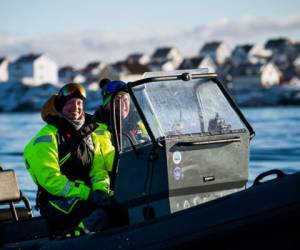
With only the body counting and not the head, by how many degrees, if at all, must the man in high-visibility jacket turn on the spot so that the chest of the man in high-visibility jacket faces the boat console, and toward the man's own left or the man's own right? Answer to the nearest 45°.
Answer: approximately 45° to the man's own left

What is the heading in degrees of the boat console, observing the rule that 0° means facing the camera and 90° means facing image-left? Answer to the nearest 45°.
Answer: approximately 315°

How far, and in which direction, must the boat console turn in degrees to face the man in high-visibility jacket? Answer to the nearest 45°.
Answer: approximately 135° to its right

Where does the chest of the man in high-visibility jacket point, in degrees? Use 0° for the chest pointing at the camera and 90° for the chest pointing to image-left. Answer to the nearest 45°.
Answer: approximately 315°
